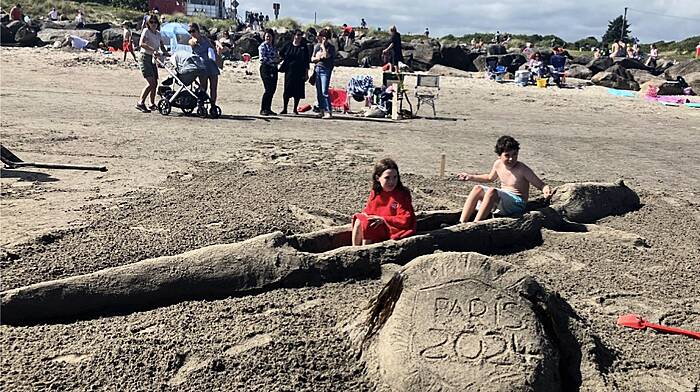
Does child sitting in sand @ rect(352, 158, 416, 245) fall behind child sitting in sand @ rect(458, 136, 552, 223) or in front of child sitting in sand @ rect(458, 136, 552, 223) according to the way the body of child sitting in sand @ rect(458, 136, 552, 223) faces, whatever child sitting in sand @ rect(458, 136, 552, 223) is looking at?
in front

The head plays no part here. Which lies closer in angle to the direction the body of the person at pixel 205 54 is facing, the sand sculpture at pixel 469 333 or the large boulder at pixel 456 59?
the sand sculpture

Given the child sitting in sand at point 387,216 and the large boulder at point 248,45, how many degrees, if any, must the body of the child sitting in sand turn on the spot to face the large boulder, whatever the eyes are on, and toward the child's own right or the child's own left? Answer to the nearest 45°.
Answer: approximately 135° to the child's own right

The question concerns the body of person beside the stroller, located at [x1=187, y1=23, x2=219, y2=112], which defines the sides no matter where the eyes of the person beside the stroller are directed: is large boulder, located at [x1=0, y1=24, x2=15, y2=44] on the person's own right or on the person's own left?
on the person's own right

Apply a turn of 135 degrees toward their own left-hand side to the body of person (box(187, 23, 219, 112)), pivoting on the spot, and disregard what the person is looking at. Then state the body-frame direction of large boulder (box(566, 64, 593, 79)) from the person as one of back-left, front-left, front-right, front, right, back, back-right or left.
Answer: front-left

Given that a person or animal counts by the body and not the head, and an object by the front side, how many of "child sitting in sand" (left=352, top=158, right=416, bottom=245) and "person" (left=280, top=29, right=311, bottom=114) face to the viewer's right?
0

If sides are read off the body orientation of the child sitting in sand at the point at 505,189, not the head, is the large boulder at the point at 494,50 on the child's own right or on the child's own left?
on the child's own right

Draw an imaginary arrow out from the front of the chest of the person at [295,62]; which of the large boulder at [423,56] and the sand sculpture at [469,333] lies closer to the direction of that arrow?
the sand sculpture

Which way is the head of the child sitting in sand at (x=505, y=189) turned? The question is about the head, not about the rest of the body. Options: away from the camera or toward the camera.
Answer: toward the camera

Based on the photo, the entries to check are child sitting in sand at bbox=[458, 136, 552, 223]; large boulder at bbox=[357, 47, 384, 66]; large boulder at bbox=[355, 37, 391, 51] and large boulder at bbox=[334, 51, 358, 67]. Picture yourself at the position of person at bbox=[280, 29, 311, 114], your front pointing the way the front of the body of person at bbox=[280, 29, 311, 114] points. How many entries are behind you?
3

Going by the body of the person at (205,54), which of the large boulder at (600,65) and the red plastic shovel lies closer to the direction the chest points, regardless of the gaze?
the red plastic shovel

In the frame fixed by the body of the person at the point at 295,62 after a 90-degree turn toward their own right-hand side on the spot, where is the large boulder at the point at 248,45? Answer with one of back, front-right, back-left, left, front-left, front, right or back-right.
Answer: right

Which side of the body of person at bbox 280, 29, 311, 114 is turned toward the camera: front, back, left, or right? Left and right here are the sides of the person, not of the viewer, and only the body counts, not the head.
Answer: front

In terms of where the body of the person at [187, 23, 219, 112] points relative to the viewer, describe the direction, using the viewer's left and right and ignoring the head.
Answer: facing the viewer and to the left of the viewer

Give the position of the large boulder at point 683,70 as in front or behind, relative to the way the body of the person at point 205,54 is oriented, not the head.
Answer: behind

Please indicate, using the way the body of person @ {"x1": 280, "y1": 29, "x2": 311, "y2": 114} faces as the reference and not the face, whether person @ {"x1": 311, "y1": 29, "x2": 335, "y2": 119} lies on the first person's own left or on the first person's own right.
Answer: on the first person's own left

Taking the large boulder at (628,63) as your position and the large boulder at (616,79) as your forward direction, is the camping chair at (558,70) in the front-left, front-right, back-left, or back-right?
front-right

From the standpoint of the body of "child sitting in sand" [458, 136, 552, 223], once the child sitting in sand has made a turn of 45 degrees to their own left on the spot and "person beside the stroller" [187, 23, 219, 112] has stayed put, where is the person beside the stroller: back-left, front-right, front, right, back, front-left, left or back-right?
back-right
